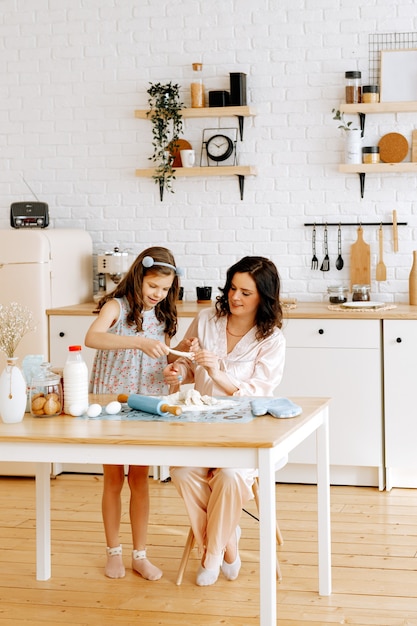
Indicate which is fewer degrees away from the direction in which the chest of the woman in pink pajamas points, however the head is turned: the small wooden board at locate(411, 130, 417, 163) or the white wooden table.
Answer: the white wooden table

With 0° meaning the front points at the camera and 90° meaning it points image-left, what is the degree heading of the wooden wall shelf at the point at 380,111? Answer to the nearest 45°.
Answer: approximately 0°

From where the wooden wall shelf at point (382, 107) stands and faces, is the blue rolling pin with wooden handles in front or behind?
in front

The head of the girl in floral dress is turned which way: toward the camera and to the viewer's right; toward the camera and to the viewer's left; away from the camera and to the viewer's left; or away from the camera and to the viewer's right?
toward the camera and to the viewer's right

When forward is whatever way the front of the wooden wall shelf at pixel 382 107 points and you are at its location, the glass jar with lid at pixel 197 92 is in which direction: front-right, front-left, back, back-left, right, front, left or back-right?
right

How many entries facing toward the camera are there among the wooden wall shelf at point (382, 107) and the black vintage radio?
2

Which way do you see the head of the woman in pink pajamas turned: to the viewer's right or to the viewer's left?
to the viewer's left

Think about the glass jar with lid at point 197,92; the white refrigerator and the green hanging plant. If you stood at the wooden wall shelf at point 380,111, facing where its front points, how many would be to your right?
3

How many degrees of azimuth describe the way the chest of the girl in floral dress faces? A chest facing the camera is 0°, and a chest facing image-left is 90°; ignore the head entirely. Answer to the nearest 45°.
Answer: approximately 315°

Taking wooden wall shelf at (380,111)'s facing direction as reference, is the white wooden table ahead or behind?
ahead

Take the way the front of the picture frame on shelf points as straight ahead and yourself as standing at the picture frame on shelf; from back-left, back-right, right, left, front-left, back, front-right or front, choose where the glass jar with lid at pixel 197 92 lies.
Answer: right

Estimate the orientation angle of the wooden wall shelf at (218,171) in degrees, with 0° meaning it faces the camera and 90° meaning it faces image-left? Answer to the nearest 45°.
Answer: approximately 0°
